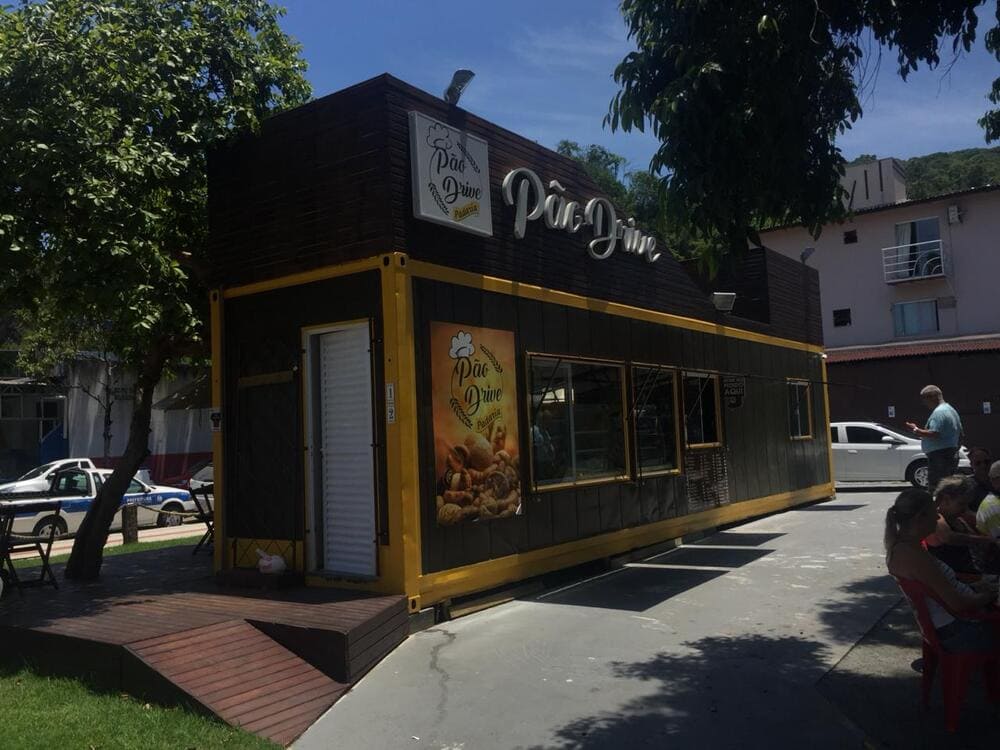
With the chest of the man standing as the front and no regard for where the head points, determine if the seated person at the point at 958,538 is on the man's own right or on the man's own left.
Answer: on the man's own left

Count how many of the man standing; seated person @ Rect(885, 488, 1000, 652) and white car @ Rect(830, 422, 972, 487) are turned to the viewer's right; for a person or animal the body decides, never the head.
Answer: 2

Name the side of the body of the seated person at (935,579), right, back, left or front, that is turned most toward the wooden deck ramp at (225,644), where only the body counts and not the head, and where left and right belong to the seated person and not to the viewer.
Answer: back

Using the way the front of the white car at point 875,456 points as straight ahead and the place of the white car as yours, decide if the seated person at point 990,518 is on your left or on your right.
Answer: on your right

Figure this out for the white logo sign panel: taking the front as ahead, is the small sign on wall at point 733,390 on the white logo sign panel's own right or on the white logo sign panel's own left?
on the white logo sign panel's own left

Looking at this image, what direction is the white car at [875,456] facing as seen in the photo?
to the viewer's right

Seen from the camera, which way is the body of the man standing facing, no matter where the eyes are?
to the viewer's left

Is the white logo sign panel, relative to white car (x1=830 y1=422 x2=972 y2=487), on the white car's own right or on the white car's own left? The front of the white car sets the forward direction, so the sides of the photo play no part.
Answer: on the white car's own right

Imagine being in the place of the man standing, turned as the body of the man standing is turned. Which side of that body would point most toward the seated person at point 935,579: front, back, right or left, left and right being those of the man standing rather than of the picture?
left

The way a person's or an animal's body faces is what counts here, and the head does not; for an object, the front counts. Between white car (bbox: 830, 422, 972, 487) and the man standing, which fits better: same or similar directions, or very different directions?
very different directions
